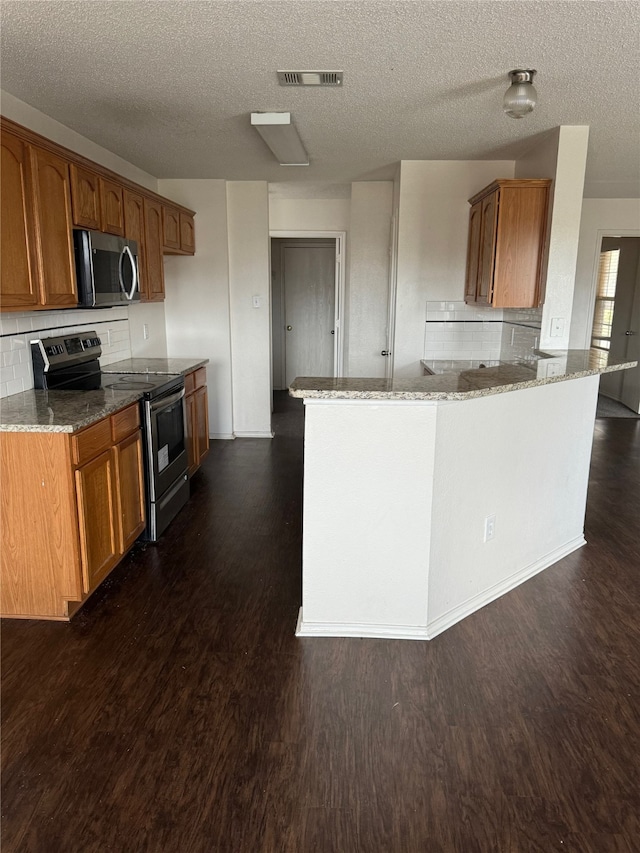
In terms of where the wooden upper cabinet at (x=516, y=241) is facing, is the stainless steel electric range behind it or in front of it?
in front

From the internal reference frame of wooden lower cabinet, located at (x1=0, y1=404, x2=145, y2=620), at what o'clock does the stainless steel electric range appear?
The stainless steel electric range is roughly at 10 o'clock from the wooden lower cabinet.

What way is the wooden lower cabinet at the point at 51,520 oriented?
to the viewer's right

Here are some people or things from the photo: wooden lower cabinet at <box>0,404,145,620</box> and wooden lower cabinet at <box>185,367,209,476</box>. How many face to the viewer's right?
2

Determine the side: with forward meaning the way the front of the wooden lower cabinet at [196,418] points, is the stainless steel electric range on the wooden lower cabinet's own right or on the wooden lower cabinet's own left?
on the wooden lower cabinet's own right

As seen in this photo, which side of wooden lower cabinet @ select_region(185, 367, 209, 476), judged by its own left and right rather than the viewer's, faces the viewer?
right
